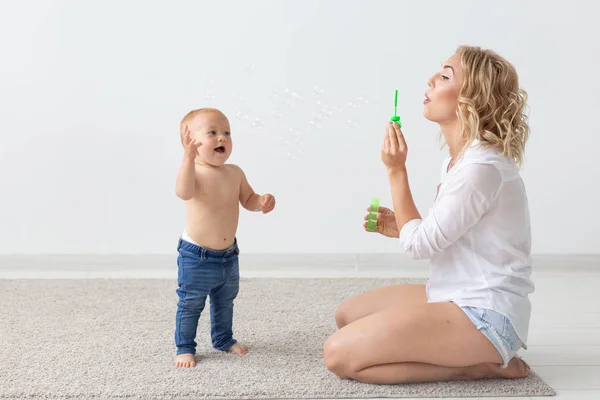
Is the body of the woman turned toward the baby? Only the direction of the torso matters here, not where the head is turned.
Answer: yes

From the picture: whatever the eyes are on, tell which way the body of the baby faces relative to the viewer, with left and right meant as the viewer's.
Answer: facing the viewer and to the right of the viewer

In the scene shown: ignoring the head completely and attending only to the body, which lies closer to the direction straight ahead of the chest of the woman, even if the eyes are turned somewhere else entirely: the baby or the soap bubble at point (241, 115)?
the baby

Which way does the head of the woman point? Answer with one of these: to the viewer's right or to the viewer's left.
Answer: to the viewer's left

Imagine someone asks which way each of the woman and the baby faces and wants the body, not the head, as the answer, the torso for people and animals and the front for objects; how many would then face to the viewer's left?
1

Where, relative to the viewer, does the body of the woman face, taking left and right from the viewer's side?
facing to the left of the viewer

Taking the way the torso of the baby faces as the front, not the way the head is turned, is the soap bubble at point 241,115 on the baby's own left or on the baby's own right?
on the baby's own left
